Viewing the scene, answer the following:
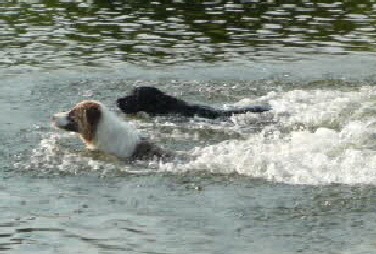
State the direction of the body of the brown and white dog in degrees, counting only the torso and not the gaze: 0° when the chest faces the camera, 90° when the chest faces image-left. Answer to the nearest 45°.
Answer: approximately 90°
